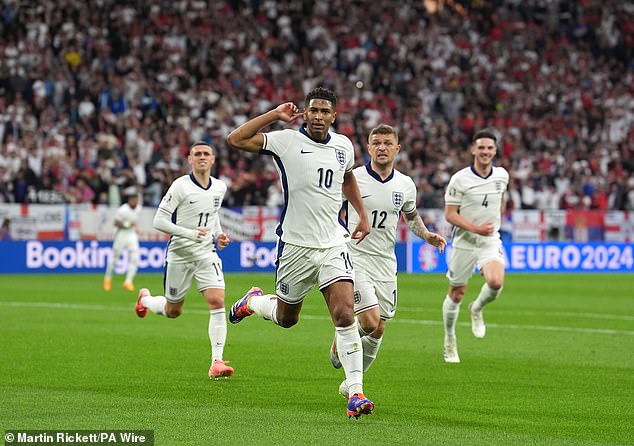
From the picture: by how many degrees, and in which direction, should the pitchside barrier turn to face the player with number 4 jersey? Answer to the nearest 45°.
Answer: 0° — it already faces them

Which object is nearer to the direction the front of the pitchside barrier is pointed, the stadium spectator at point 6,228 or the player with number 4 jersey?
the player with number 4 jersey

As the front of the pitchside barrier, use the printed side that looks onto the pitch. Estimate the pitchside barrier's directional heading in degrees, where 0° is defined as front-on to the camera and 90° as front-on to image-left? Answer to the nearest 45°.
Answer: approximately 0°
